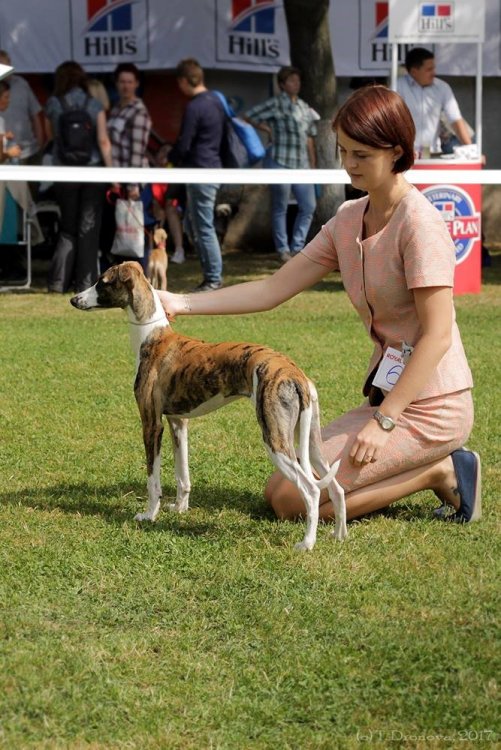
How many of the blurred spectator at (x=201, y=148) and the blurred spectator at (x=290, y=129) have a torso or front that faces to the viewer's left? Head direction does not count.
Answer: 1

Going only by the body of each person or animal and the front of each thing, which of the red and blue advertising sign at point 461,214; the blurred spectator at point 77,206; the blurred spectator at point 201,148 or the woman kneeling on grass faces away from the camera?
the blurred spectator at point 77,206

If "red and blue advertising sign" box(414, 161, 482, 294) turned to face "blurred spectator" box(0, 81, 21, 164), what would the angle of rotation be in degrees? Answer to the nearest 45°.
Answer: approximately 90° to its right

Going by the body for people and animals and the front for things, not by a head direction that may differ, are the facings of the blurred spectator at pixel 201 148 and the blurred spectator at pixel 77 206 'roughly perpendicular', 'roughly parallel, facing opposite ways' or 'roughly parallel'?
roughly perpendicular

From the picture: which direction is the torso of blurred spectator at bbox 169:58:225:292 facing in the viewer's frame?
to the viewer's left

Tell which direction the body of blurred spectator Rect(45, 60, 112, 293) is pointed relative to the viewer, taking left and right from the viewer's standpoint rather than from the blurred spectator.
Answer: facing away from the viewer

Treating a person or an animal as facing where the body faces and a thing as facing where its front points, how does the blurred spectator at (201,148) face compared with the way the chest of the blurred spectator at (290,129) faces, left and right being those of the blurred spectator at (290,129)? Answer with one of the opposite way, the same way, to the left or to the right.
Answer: to the right

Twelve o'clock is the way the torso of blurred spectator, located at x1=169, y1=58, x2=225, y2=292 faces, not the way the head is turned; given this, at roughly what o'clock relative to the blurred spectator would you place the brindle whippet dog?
The brindle whippet dog is roughly at 9 o'clock from the blurred spectator.

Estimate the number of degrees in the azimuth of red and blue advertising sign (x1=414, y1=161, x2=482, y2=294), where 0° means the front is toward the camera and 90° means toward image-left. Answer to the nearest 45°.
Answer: approximately 0°

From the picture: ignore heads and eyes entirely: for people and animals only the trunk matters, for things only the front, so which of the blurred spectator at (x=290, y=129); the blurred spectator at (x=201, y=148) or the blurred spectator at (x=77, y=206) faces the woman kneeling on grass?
the blurred spectator at (x=290, y=129)

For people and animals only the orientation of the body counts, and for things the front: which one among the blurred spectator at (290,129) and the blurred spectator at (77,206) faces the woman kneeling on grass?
the blurred spectator at (290,129)

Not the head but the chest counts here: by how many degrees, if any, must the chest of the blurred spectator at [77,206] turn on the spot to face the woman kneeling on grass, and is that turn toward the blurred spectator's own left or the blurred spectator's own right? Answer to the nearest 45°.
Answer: approximately 180°

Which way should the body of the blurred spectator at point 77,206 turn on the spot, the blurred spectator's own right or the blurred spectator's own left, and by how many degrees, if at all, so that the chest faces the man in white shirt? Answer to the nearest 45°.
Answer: approximately 90° to the blurred spectator's own right

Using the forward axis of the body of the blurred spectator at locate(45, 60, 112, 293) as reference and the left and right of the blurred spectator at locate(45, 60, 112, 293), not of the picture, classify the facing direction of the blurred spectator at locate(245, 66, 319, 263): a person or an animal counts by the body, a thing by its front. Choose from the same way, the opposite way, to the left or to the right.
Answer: the opposite way
